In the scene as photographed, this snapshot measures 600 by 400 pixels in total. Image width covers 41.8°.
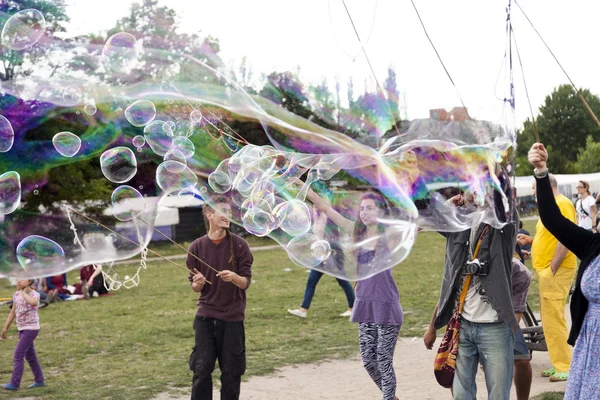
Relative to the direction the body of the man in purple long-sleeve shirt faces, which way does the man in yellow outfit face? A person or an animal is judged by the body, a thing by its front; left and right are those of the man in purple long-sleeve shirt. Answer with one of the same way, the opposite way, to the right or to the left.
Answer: to the right

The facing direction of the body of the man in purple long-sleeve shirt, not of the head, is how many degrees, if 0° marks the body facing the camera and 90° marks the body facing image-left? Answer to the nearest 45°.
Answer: approximately 0°

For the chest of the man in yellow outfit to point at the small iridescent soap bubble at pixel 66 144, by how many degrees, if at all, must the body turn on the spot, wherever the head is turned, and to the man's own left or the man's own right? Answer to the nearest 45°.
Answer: approximately 45° to the man's own left

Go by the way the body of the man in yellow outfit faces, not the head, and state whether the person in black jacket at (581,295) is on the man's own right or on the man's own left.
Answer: on the man's own left

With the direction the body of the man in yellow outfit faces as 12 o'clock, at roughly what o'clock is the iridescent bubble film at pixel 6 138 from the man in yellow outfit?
The iridescent bubble film is roughly at 11 o'clock from the man in yellow outfit.

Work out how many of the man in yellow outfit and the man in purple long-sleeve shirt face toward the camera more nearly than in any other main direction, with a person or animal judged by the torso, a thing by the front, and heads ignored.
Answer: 1

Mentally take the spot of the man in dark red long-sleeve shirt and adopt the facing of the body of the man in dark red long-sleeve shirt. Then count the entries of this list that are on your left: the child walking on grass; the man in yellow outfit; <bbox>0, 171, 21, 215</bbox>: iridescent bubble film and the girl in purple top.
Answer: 2

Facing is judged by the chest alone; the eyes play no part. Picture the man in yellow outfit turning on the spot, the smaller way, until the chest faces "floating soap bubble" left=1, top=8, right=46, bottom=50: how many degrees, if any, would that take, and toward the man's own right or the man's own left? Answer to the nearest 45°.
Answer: approximately 45° to the man's own left

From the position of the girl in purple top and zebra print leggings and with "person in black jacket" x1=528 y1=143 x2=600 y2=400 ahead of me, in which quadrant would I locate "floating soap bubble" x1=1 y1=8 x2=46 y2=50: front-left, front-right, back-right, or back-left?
back-right

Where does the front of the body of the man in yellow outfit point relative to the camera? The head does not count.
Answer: to the viewer's left
